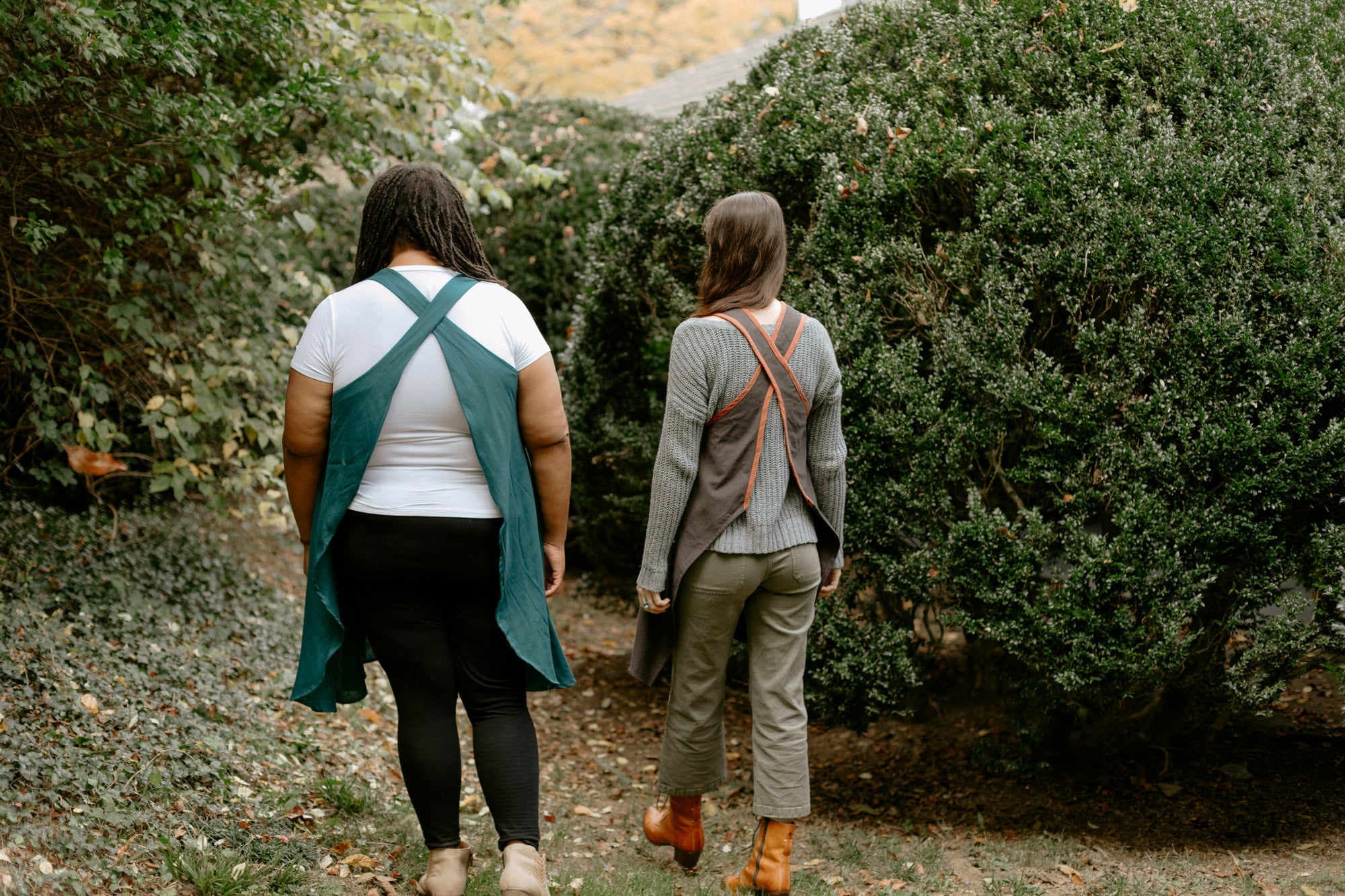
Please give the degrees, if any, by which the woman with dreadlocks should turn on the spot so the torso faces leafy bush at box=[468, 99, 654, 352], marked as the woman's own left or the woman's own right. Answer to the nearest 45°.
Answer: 0° — they already face it

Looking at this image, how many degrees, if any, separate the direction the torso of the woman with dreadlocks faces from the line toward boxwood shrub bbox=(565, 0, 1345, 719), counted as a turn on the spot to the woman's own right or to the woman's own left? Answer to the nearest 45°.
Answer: approximately 90° to the woman's own right

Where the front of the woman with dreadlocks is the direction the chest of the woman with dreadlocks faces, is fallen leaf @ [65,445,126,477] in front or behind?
in front

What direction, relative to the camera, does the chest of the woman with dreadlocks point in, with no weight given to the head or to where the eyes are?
away from the camera

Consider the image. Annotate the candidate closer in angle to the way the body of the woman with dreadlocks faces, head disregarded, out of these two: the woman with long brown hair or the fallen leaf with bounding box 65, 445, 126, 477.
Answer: the fallen leaf

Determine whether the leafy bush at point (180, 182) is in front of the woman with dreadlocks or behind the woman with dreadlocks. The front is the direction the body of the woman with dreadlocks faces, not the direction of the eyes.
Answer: in front

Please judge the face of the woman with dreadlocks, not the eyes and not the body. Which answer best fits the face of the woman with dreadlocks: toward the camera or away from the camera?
away from the camera

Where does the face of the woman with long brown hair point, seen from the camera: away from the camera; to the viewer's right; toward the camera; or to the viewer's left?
away from the camera

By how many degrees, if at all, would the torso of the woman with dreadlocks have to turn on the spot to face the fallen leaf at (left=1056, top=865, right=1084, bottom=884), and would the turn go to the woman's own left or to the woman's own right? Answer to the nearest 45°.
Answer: approximately 90° to the woman's own right
